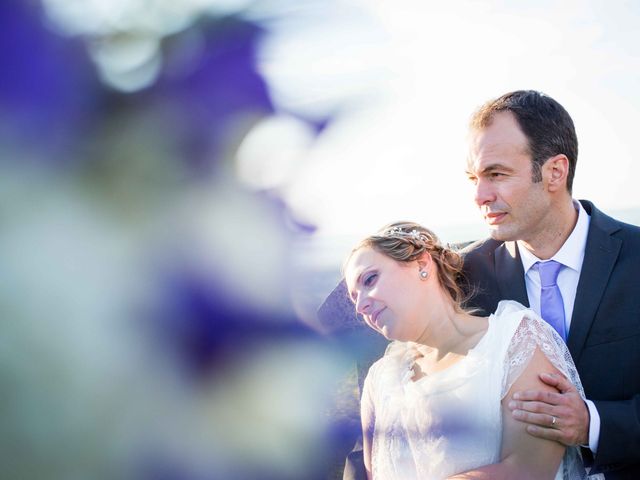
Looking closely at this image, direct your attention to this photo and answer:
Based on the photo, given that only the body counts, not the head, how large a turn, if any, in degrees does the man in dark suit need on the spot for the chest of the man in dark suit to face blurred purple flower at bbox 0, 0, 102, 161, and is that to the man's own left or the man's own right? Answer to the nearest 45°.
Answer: approximately 45° to the man's own left

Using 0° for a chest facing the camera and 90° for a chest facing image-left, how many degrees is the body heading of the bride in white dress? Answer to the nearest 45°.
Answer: approximately 45°
